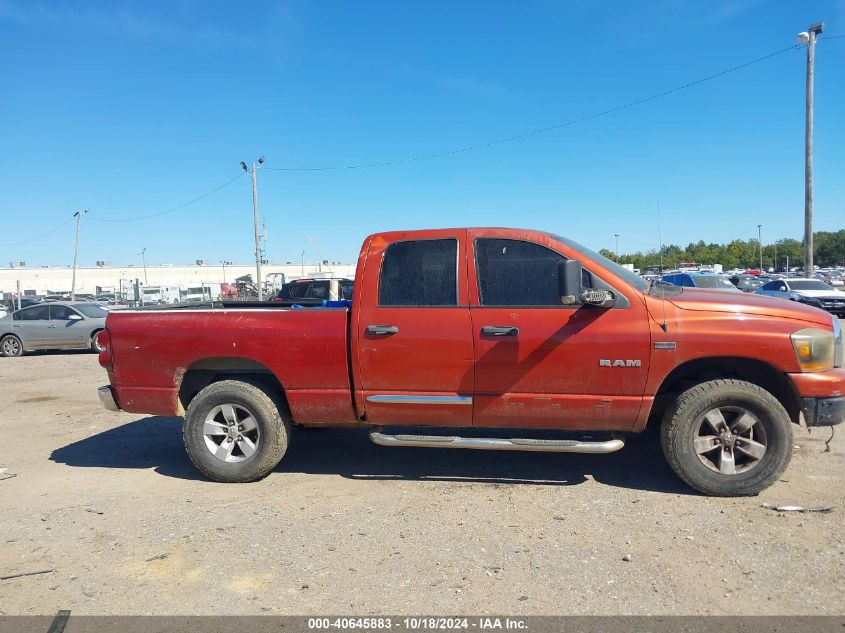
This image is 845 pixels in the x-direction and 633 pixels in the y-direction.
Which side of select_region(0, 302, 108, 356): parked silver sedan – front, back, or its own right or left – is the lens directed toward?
right

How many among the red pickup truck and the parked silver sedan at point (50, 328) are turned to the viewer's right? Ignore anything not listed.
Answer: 2

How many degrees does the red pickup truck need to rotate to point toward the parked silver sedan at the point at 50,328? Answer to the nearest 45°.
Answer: approximately 135° to its left

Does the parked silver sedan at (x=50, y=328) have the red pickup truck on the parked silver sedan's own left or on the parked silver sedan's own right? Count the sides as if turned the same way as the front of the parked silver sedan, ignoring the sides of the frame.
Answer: on the parked silver sedan's own right

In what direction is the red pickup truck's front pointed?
to the viewer's right

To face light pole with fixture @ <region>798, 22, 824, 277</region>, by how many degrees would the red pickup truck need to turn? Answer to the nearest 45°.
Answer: approximately 45° to its left
